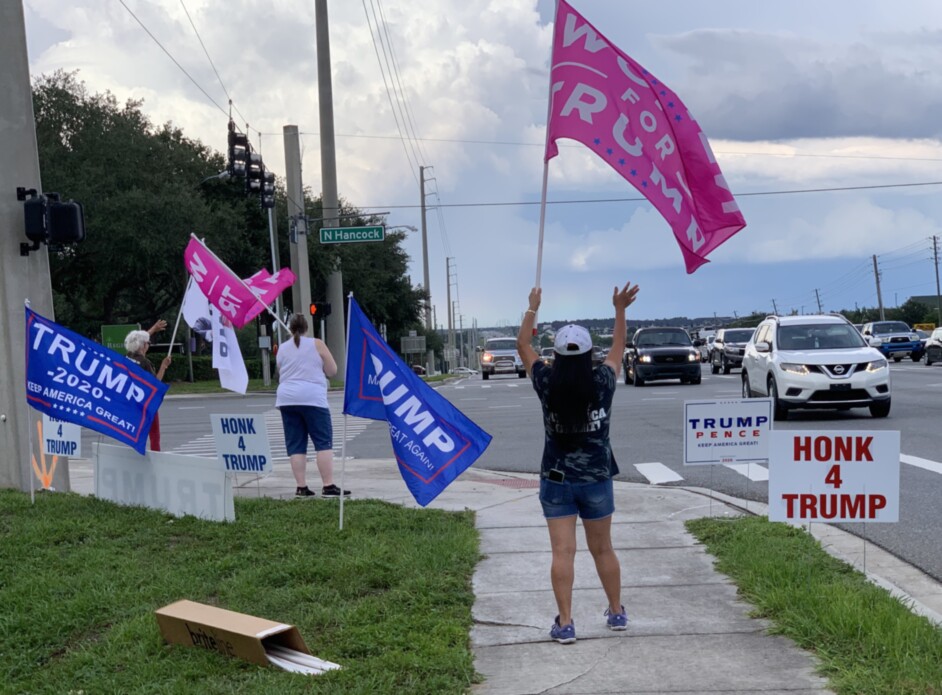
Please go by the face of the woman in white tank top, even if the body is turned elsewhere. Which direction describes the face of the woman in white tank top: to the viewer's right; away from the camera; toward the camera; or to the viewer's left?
away from the camera

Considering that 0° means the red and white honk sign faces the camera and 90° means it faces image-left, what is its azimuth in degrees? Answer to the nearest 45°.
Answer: approximately 0°

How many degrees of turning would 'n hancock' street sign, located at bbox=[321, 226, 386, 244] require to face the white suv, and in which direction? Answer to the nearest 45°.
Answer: approximately 45° to its left

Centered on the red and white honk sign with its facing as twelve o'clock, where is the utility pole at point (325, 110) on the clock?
The utility pole is roughly at 5 o'clock from the red and white honk sign.

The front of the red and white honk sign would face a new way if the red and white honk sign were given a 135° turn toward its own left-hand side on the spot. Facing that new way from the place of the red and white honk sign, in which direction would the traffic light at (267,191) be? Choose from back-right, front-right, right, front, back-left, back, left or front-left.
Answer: left
